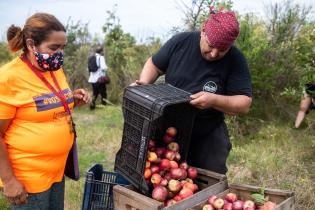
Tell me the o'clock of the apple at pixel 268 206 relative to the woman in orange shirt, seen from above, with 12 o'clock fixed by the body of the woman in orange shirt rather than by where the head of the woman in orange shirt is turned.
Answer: The apple is roughly at 11 o'clock from the woman in orange shirt.

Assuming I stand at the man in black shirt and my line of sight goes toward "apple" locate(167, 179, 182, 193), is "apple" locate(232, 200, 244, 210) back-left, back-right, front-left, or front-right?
front-left

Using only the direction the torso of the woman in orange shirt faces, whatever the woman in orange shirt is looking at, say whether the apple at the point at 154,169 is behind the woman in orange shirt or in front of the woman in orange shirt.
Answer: in front

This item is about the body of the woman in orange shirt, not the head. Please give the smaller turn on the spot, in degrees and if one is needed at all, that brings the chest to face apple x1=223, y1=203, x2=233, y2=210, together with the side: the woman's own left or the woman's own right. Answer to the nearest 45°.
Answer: approximately 45° to the woman's own left

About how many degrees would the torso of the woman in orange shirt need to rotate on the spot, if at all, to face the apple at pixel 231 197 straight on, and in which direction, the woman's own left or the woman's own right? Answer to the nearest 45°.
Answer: approximately 45° to the woman's own left

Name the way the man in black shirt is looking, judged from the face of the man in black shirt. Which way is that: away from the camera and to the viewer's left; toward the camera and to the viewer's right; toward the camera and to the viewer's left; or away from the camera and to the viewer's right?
toward the camera and to the viewer's left

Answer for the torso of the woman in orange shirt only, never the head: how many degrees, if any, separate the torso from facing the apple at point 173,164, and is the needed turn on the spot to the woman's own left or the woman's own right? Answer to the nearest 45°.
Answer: approximately 45° to the woman's own left

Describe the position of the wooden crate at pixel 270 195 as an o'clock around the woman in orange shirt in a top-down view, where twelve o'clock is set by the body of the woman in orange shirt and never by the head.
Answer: The wooden crate is roughly at 11 o'clock from the woman in orange shirt.

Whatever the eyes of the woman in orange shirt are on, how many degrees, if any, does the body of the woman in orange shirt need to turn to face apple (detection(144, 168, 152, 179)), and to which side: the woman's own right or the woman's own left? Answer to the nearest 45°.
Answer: approximately 45° to the woman's own left

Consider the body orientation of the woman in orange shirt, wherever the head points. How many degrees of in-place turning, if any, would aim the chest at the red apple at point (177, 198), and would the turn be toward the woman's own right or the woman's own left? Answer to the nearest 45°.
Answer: approximately 45° to the woman's own left

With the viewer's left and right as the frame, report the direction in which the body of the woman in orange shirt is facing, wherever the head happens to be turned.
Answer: facing the viewer and to the right of the viewer

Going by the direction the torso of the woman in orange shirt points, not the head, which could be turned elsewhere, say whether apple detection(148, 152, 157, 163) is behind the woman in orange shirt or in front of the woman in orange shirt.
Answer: in front

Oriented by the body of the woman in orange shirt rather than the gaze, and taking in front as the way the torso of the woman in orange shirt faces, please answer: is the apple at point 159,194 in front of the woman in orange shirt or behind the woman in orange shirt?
in front

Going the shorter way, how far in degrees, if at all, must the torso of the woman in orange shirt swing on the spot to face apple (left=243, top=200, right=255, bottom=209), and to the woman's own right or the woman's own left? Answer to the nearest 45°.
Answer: approximately 45° to the woman's own left
